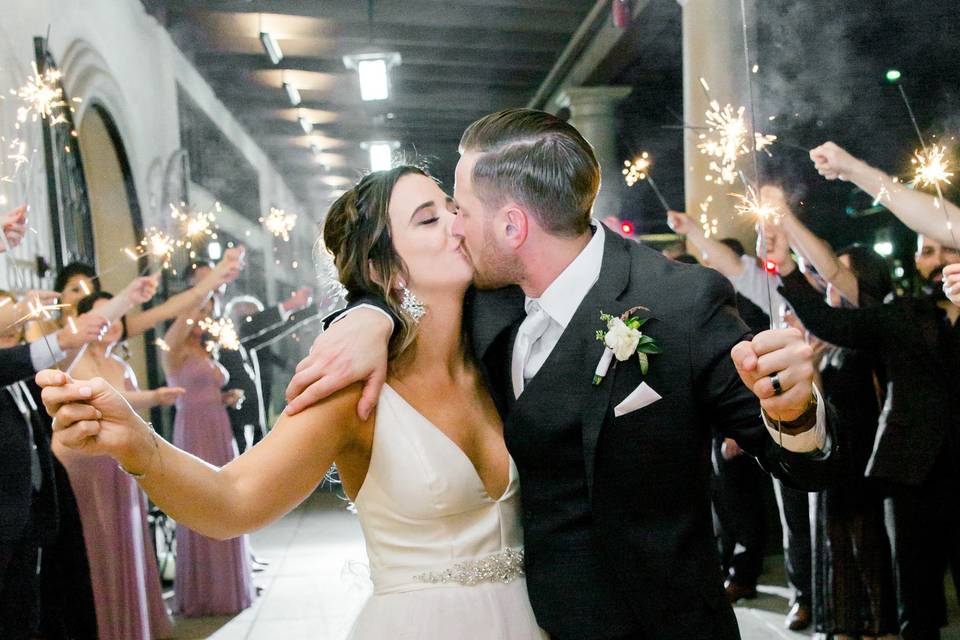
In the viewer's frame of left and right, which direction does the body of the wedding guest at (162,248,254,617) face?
facing to the right of the viewer

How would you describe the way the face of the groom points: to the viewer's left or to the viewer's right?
to the viewer's left

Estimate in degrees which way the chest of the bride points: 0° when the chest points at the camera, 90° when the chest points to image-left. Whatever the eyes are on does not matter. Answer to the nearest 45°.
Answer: approximately 315°

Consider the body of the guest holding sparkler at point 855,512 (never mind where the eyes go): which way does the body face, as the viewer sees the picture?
to the viewer's left

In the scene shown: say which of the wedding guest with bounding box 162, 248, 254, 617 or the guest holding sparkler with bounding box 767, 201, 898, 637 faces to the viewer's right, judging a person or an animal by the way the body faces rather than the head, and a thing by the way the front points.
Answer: the wedding guest
